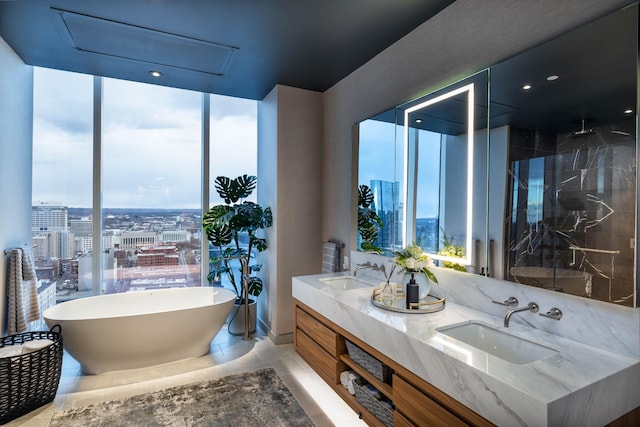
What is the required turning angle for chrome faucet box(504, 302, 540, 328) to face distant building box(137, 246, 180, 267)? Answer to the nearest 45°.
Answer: approximately 45° to its right

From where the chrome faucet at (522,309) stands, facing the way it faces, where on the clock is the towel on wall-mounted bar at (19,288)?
The towel on wall-mounted bar is roughly at 1 o'clock from the chrome faucet.

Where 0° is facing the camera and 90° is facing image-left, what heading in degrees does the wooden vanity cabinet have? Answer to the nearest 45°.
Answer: approximately 45°

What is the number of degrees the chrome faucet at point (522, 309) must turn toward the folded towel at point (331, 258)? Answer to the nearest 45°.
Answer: approximately 90° to its right

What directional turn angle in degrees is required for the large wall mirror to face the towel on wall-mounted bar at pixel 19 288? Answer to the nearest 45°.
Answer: approximately 45° to its right

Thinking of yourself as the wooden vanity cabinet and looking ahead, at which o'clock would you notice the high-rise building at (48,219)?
The high-rise building is roughly at 2 o'clock from the wooden vanity cabinet.

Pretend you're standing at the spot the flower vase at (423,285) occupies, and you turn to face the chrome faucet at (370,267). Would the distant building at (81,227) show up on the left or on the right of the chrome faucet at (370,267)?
left

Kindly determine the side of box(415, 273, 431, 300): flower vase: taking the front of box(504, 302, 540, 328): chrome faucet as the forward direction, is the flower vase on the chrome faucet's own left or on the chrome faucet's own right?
on the chrome faucet's own right

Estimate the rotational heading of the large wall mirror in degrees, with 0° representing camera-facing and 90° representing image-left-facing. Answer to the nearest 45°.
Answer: approximately 45°

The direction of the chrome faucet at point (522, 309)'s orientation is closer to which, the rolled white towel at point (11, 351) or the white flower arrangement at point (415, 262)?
the rolled white towel
